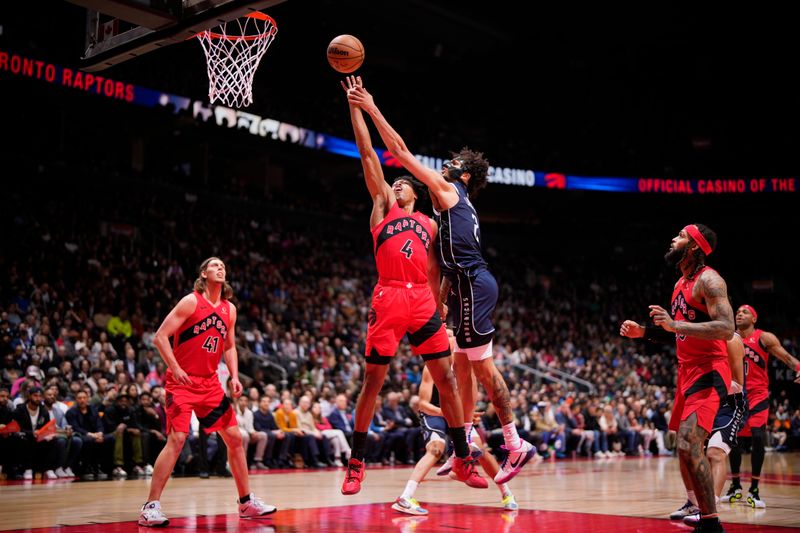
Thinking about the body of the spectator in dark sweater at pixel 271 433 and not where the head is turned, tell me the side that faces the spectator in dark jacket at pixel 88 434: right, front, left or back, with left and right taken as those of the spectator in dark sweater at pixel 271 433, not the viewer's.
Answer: right

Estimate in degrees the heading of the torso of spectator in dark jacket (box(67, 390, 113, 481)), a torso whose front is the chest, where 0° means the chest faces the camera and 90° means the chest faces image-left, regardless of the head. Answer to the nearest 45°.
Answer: approximately 315°

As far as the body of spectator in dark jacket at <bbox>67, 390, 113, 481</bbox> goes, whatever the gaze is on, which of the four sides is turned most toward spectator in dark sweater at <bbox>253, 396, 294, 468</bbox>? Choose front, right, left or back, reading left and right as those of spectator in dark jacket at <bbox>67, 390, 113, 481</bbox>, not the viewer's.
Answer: left

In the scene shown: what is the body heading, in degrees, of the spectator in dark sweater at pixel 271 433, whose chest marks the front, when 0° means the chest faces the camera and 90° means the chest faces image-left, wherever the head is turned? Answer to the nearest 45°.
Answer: approximately 315°
